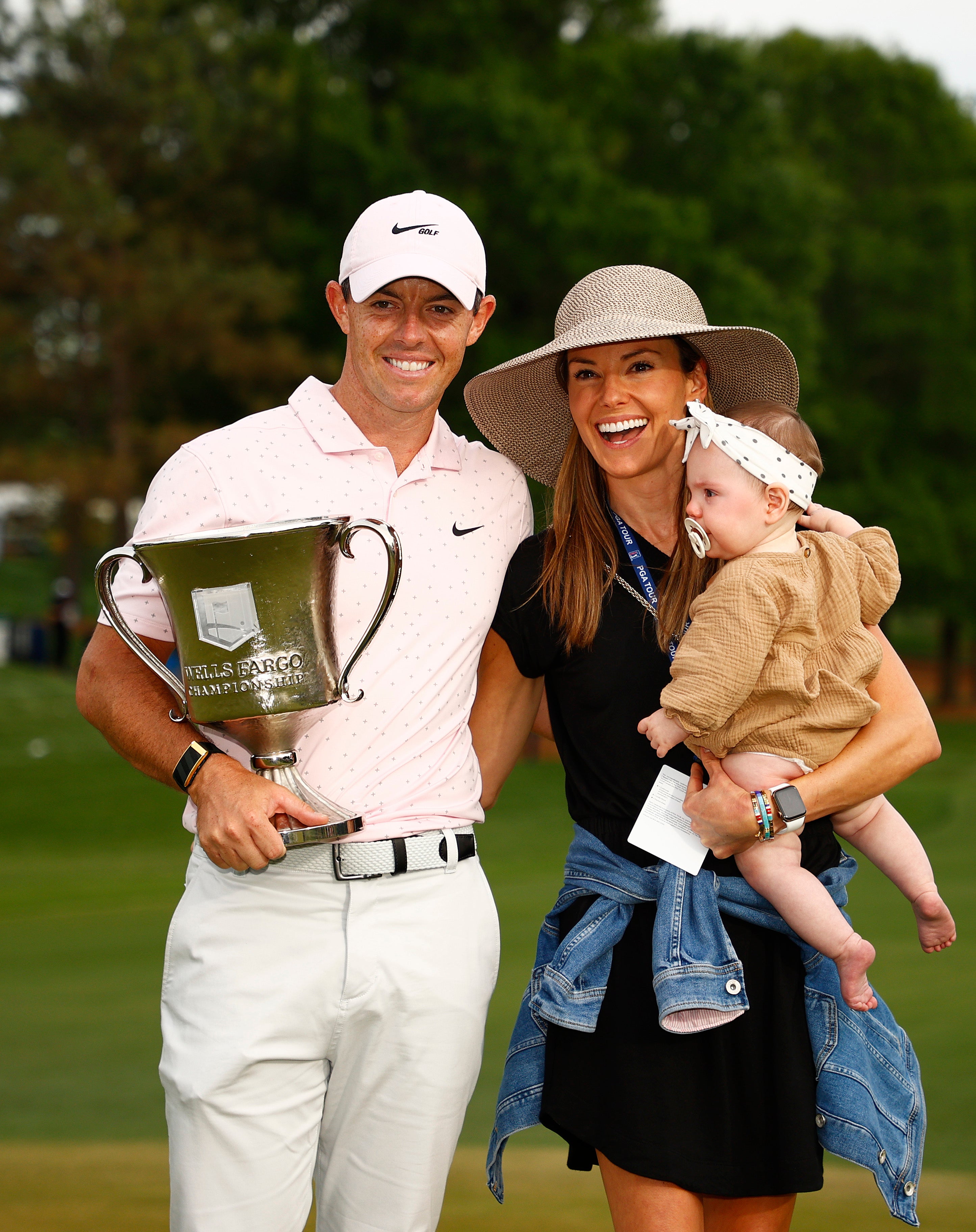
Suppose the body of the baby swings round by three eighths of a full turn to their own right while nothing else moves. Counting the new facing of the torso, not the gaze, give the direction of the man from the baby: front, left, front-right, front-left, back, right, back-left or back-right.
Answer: back

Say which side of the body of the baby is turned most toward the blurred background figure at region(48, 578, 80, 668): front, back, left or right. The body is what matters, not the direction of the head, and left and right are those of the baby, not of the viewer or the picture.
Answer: front

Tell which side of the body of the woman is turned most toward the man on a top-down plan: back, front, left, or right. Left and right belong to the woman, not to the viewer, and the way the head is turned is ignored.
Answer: right

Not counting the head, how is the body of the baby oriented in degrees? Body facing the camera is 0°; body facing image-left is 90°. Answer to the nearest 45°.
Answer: approximately 135°

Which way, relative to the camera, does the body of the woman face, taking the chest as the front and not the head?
toward the camera
